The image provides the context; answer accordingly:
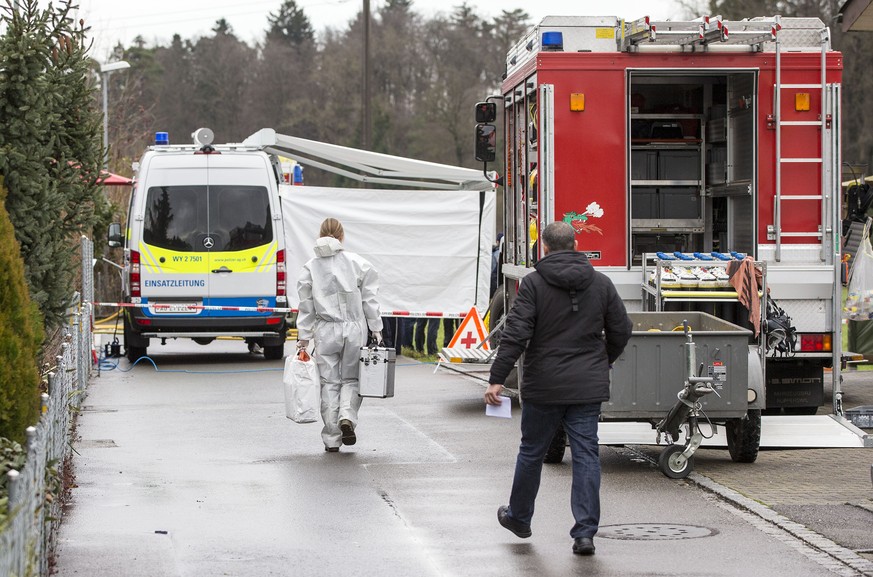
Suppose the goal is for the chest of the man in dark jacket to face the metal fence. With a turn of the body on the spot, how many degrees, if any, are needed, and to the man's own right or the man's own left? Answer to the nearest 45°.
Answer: approximately 135° to the man's own left

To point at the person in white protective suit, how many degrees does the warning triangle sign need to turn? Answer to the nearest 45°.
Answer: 0° — it already faces them

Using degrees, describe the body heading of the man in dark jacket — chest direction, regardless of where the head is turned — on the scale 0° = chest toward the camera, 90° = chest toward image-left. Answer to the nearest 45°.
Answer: approximately 180°

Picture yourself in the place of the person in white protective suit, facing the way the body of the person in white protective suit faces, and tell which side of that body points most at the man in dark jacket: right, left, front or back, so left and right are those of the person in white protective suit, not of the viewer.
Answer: back

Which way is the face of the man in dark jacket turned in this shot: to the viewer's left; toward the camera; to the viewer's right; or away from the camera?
away from the camera

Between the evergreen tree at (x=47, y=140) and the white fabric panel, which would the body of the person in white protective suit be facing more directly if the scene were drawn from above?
the white fabric panel

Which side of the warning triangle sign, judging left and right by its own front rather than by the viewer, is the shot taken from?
front

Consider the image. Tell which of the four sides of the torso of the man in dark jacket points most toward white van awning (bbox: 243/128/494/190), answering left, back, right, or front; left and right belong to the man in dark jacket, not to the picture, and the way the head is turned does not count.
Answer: front

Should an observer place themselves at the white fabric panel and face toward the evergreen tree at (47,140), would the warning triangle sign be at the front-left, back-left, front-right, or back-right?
front-left

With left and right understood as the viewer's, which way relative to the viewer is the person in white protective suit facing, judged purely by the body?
facing away from the viewer

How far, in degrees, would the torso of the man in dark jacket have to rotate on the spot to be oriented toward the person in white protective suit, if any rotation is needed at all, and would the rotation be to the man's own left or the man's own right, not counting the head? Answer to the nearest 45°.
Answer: approximately 45° to the man's own left

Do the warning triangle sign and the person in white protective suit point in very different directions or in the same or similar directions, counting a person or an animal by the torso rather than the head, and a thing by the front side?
very different directions

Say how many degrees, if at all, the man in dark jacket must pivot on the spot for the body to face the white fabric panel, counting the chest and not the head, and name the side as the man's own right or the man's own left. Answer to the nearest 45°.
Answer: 0° — they already face it

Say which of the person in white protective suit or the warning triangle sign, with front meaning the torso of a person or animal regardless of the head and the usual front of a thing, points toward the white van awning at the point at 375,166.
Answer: the person in white protective suit
